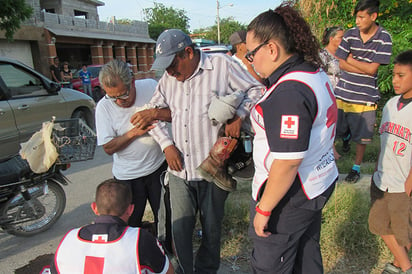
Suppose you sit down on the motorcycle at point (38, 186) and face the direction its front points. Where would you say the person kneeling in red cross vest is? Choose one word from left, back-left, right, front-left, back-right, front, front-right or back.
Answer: left

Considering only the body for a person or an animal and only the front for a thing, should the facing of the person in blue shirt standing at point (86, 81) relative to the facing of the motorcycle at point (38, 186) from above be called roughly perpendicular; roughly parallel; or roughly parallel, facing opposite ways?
roughly perpendicular

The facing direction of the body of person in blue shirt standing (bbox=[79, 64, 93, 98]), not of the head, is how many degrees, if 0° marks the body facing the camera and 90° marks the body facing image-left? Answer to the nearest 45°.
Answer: approximately 0°

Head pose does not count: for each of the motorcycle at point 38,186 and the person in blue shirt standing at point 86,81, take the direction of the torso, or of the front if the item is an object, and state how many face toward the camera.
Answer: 1

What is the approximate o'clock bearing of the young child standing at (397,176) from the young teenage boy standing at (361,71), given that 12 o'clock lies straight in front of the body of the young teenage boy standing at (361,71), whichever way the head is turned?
the young child standing at (397,176) is roughly at 10 o'clock from the young teenage boy standing at (361,71).

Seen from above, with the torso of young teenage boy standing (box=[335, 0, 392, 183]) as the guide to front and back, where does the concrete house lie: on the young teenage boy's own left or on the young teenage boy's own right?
on the young teenage boy's own right

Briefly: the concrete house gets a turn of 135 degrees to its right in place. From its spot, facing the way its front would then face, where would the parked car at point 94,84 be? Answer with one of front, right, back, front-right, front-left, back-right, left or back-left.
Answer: left

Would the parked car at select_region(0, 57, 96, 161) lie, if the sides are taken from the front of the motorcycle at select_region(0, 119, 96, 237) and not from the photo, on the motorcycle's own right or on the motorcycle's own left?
on the motorcycle's own right
